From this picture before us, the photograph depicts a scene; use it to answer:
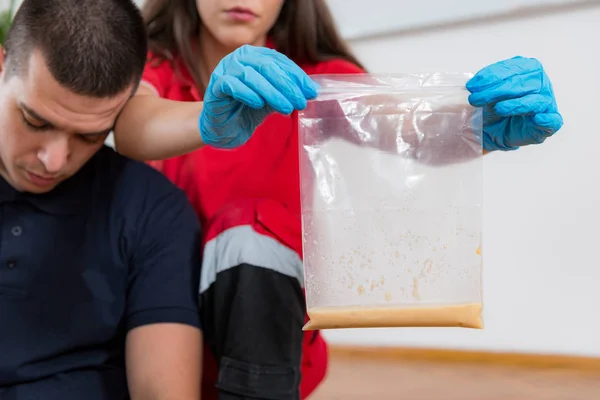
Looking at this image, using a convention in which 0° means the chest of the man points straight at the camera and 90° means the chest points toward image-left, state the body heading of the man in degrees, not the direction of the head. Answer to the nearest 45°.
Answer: approximately 0°

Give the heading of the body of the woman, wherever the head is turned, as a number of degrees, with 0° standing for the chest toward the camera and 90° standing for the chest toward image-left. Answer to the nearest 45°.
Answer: approximately 0°
